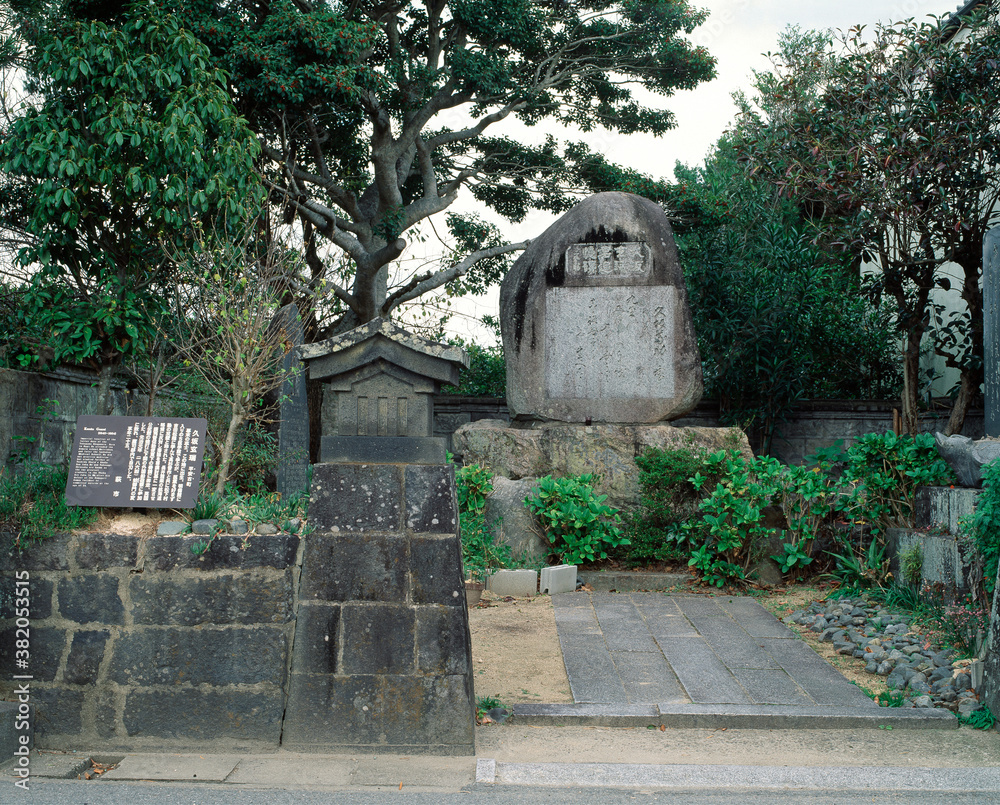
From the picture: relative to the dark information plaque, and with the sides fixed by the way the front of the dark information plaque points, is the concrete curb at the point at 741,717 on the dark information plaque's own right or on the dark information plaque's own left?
on the dark information plaque's own left

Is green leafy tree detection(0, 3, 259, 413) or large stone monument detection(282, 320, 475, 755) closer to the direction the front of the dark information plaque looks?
the large stone monument

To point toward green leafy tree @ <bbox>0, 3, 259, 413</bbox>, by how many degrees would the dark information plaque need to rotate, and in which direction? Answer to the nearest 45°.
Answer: approximately 180°

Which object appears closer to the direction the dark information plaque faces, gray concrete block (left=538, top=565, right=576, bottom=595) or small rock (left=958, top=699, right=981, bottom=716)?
the small rock

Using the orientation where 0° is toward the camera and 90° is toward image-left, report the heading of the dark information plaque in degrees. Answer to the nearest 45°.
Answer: approximately 0°

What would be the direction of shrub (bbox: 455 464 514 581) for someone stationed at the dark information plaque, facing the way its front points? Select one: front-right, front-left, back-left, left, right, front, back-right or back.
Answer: back-left

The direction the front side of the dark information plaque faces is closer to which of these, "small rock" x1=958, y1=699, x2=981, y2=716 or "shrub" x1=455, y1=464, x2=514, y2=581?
the small rock

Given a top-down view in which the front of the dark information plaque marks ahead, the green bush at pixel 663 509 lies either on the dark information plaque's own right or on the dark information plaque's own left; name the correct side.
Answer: on the dark information plaque's own left

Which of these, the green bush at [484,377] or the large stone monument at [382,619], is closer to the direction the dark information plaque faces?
the large stone monument

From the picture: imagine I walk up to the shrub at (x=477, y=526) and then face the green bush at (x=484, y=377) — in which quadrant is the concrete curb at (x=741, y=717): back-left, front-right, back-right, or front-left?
back-right
